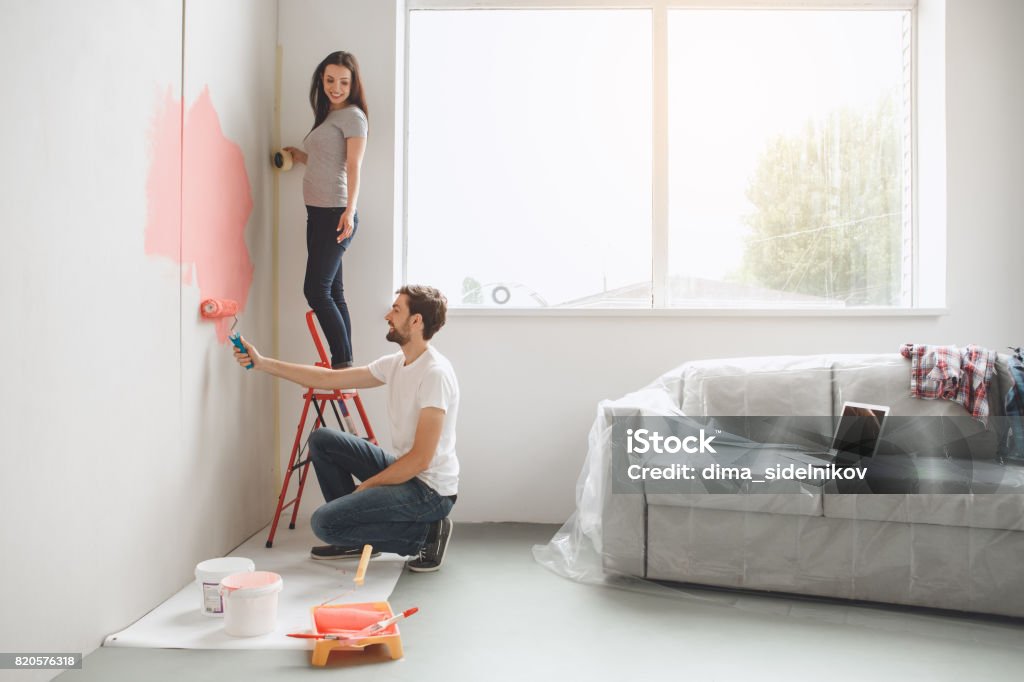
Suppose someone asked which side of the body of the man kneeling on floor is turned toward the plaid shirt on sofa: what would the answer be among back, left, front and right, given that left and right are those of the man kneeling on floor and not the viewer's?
back

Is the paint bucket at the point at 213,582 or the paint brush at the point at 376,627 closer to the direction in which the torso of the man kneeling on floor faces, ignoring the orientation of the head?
the paint bucket

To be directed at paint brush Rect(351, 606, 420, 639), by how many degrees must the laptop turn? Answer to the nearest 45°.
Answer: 0° — it already faces it

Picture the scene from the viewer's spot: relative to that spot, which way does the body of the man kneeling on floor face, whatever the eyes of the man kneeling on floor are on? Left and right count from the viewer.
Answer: facing to the left of the viewer

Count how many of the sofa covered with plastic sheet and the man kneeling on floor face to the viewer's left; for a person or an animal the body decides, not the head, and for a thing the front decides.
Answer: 1

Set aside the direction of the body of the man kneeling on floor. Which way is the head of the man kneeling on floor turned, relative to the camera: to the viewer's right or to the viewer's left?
to the viewer's left

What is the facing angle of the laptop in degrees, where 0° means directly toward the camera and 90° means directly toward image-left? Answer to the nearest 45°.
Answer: approximately 45°

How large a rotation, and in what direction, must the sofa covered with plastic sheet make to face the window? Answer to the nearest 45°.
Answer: approximately 135° to its right

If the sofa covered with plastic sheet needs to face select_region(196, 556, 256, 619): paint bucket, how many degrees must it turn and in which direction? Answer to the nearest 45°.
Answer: approximately 45° to its right

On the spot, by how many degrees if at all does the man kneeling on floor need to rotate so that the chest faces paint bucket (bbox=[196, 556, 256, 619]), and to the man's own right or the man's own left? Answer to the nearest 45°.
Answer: approximately 45° to the man's own left
